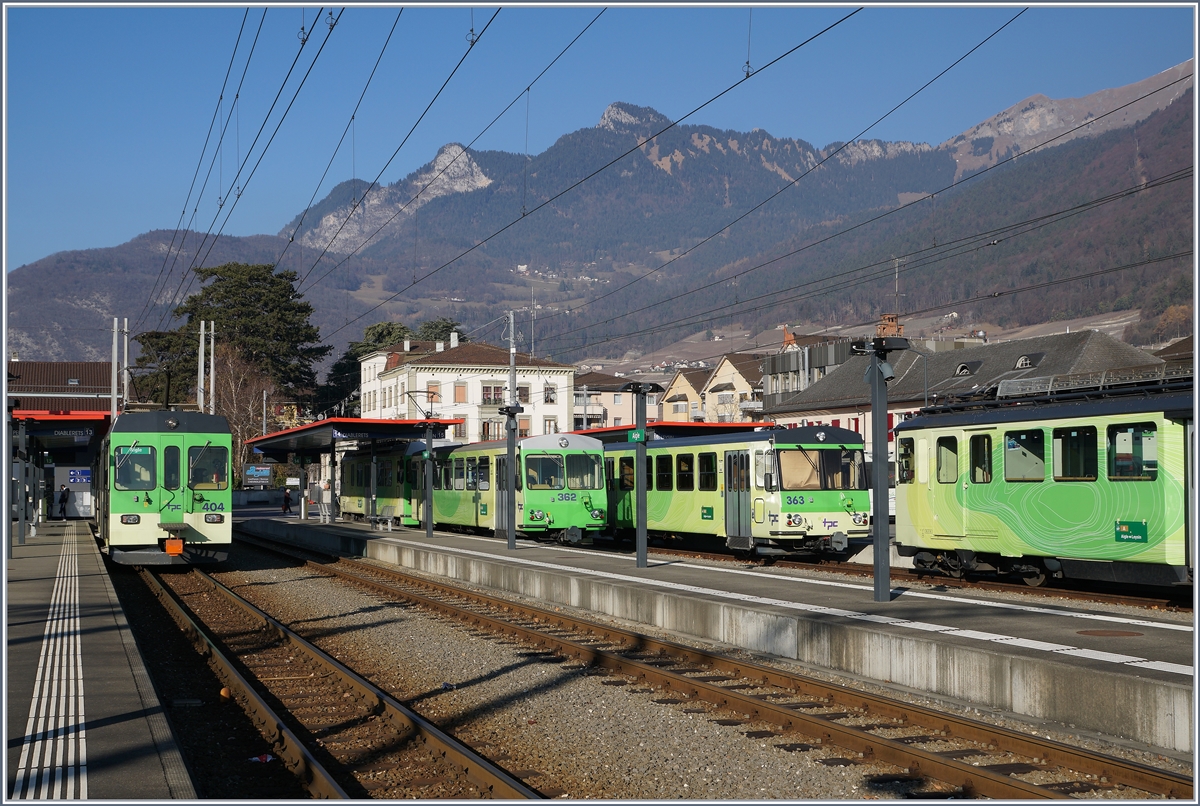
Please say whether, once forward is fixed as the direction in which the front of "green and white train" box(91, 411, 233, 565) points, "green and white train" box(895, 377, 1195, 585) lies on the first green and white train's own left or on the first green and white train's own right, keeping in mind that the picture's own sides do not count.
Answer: on the first green and white train's own left

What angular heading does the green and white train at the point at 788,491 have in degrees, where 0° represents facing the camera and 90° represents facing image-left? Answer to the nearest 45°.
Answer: approximately 315°

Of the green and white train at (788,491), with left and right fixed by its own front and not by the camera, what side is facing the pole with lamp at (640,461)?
right

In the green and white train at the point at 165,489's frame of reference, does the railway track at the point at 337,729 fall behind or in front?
in front

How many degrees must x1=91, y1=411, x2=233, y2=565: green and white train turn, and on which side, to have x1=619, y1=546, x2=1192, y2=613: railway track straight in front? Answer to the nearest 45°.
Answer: approximately 45° to its left

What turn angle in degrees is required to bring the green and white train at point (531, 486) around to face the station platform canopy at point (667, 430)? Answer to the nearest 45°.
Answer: approximately 90° to its left

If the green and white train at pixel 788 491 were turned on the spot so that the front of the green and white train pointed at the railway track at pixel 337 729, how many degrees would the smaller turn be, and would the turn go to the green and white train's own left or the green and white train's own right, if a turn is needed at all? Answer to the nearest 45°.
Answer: approximately 45° to the green and white train's own right

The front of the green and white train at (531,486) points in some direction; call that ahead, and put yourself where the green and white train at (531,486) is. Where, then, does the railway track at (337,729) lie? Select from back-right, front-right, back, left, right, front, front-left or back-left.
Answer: front-right

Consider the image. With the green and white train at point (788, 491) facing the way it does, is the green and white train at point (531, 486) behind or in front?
behind

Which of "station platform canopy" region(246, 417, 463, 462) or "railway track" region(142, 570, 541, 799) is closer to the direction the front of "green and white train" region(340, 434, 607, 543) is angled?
the railway track
